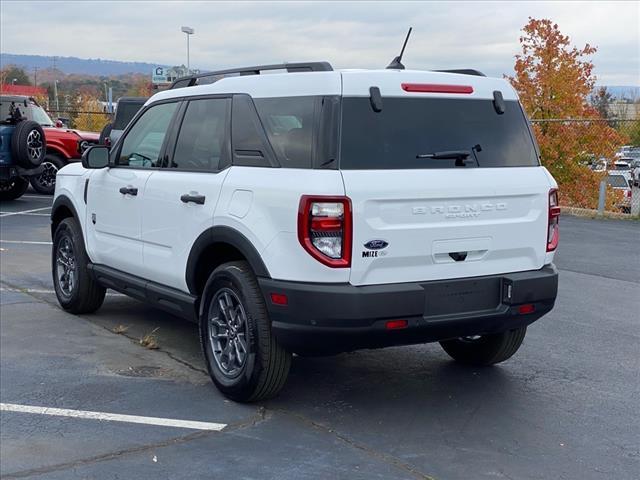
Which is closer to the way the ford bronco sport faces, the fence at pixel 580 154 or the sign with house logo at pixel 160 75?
the sign with house logo

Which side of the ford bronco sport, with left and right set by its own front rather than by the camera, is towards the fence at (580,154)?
right

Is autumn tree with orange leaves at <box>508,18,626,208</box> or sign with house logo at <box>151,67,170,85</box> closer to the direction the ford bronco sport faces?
the sign with house logo

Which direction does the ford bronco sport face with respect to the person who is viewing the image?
facing away from the viewer and to the left of the viewer

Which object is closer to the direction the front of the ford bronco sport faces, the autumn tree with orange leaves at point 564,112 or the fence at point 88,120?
the fence

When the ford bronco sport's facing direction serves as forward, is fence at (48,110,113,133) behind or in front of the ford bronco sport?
in front

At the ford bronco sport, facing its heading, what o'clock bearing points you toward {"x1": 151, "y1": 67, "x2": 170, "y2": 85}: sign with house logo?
The sign with house logo is roughly at 1 o'clock from the ford bronco sport.

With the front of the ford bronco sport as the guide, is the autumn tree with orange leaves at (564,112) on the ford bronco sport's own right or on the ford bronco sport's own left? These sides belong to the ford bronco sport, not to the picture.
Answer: on the ford bronco sport's own right
